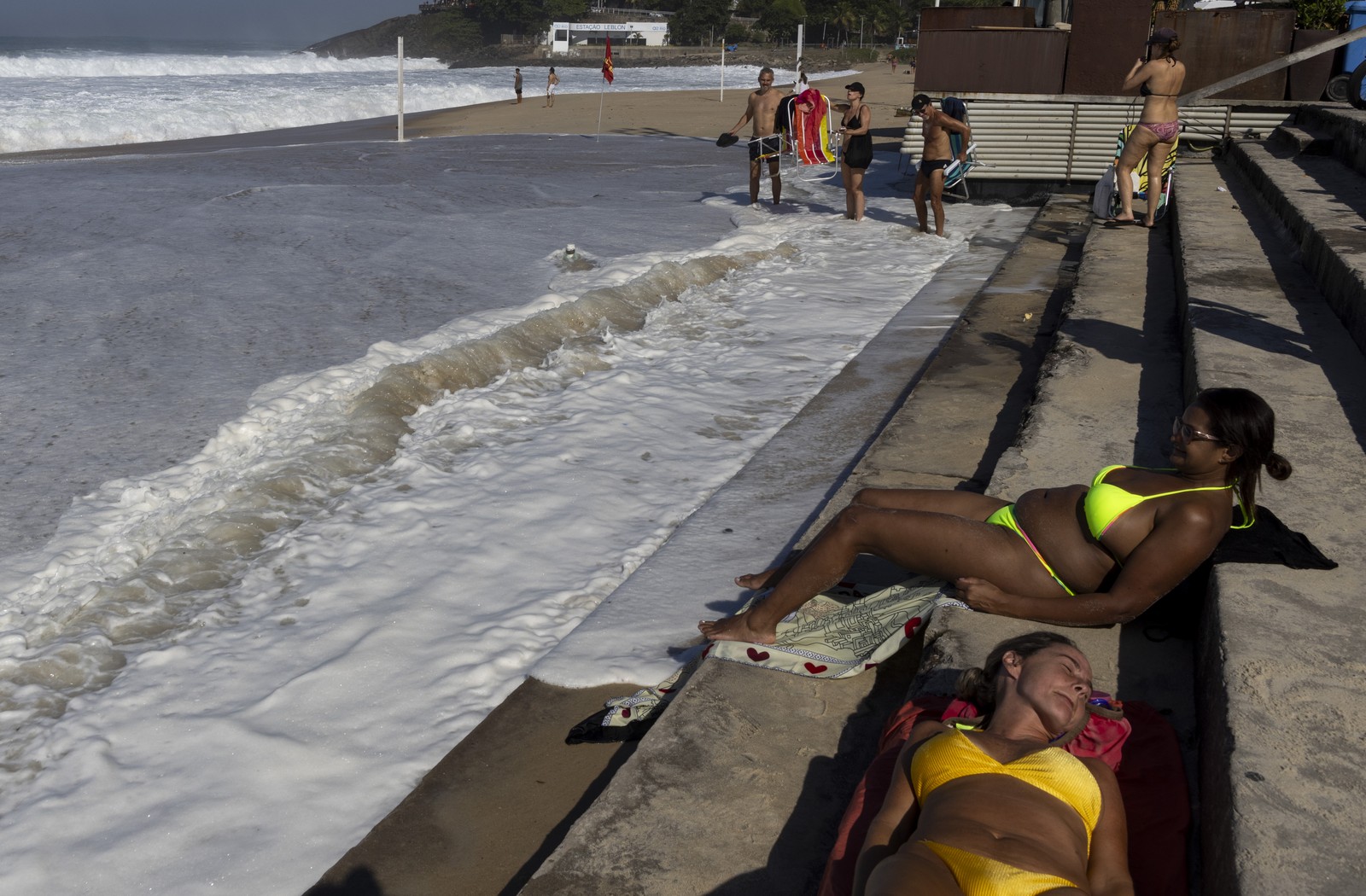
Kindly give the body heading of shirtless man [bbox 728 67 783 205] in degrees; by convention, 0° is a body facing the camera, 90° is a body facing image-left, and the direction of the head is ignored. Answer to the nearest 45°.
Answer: approximately 0°

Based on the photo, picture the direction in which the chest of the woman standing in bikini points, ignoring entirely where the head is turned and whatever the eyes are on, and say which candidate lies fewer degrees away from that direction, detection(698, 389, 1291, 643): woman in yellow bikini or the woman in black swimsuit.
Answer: the woman in black swimsuit

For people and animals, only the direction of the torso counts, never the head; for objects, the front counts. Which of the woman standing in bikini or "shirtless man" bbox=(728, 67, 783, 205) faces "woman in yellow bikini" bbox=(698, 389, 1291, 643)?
the shirtless man

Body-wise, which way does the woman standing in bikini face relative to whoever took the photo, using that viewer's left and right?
facing away from the viewer and to the left of the viewer

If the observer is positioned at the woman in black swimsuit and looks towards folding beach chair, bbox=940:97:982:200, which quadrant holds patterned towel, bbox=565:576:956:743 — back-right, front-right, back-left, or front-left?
back-right

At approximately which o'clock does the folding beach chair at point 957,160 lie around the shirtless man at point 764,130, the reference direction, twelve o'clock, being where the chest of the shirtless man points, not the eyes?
The folding beach chair is roughly at 9 o'clock from the shirtless man.

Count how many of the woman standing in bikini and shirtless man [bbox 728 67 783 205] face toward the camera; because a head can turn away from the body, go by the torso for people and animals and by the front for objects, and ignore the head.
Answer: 1

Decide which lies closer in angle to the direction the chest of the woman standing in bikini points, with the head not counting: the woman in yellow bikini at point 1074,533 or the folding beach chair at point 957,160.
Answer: the folding beach chair

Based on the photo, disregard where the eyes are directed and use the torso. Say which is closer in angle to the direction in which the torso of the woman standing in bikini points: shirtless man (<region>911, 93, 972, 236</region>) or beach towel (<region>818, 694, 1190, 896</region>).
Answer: the shirtless man

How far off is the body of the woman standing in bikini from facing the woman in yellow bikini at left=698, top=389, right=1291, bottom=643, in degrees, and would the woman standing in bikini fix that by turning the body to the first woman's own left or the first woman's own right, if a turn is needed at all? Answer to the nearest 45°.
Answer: approximately 135° to the first woman's own left
